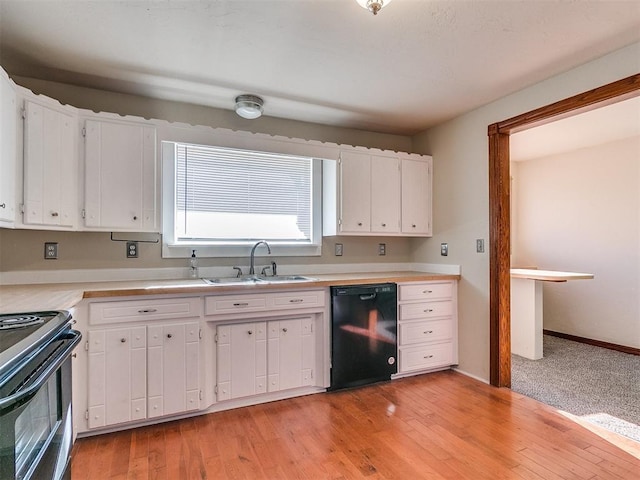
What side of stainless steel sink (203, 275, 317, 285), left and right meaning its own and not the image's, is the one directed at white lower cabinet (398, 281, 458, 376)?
left

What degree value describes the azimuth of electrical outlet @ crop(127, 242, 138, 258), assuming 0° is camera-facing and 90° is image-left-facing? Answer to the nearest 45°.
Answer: approximately 0°

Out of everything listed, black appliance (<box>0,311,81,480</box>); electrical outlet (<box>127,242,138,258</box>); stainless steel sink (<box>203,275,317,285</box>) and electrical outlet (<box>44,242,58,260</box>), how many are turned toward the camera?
3

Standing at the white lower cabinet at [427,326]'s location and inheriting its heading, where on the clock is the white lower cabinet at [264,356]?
the white lower cabinet at [264,356] is roughly at 3 o'clock from the white lower cabinet at [427,326].

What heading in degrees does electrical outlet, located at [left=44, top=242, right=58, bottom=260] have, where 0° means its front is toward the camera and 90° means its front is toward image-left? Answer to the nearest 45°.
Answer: approximately 0°
